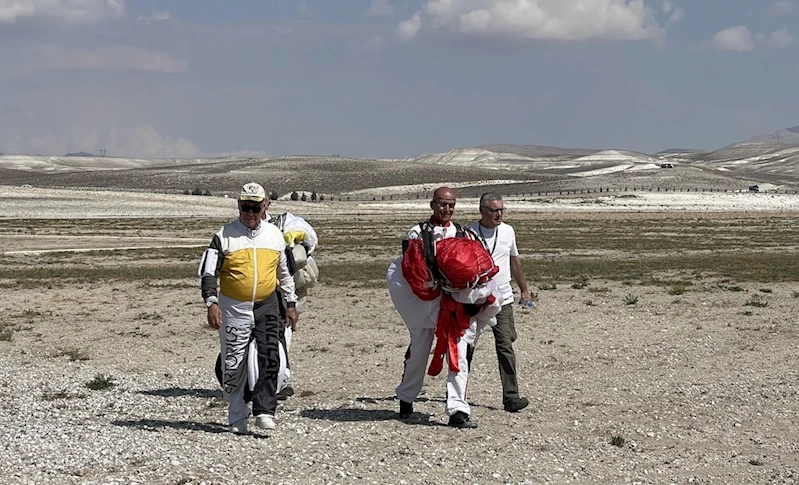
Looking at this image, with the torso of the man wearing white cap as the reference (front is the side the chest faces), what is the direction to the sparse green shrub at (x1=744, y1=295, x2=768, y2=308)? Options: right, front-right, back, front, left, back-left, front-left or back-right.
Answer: back-left

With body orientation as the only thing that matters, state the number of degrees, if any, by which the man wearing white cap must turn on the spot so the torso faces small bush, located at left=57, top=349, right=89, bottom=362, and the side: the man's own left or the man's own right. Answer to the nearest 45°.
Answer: approximately 135° to the man's own right

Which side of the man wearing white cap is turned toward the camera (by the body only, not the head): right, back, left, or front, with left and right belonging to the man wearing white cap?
front

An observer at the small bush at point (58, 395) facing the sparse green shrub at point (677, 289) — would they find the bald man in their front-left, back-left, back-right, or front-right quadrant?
front-right

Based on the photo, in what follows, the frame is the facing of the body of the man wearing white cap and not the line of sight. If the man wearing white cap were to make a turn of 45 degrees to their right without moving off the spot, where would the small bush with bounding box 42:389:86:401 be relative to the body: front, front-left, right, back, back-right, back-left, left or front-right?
right

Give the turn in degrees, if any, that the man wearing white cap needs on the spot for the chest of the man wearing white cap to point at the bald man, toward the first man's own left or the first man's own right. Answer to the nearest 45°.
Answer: approximately 90° to the first man's own left

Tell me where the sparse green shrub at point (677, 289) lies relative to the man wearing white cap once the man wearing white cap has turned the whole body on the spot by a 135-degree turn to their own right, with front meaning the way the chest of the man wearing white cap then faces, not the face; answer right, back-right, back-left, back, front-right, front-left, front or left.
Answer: right

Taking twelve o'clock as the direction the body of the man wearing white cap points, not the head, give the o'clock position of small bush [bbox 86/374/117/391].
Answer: The small bush is roughly at 5 o'clock from the man wearing white cap.
